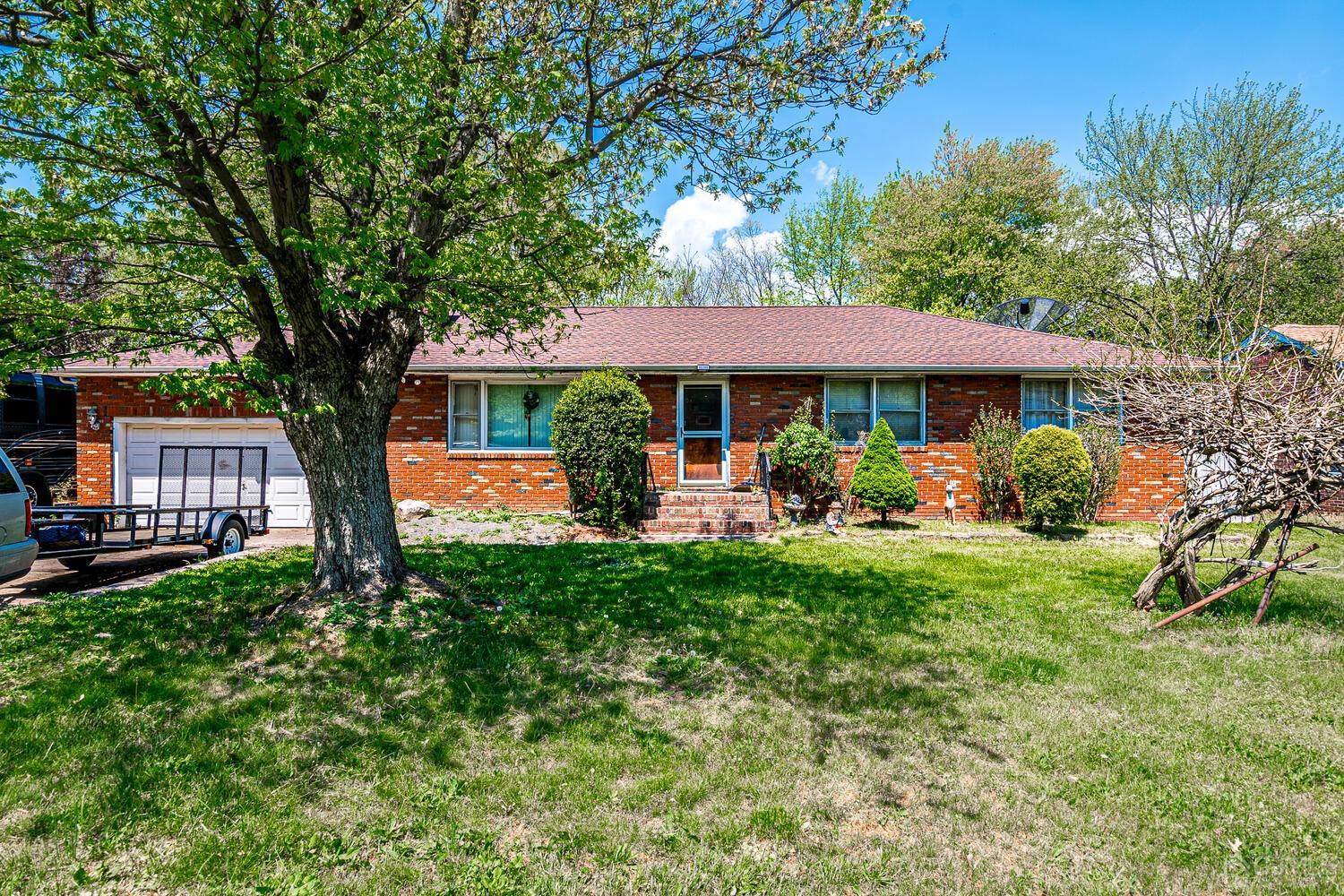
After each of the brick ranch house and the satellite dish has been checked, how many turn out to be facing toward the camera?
2

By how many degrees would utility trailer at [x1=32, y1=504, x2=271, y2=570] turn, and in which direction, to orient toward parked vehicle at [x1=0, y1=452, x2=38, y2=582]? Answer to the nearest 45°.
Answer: approximately 45° to its left

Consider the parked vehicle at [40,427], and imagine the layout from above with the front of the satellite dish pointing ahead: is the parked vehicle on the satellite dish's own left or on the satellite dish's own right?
on the satellite dish's own right

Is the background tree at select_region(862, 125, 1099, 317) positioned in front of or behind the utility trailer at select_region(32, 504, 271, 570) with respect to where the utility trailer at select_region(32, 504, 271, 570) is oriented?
behind

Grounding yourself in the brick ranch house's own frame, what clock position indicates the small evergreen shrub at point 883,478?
The small evergreen shrub is roughly at 10 o'clock from the brick ranch house.

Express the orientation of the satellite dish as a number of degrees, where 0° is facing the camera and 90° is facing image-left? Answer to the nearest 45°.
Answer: approximately 0°
